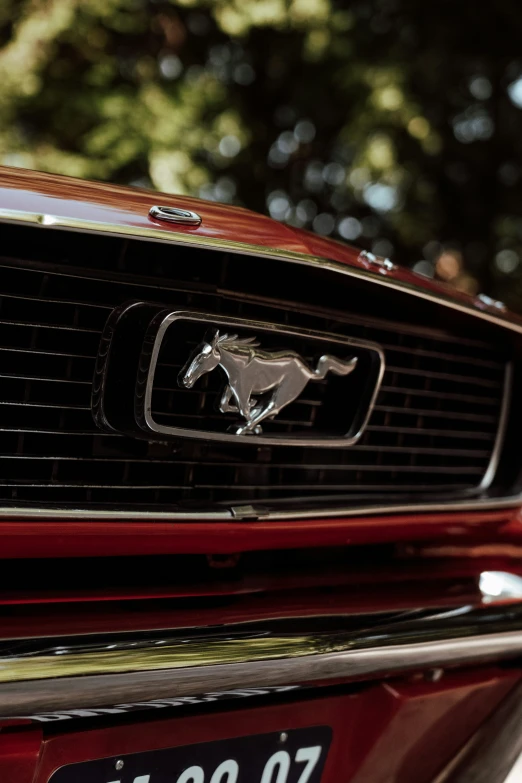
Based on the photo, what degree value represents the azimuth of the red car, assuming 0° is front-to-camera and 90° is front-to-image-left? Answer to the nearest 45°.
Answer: approximately 315°
